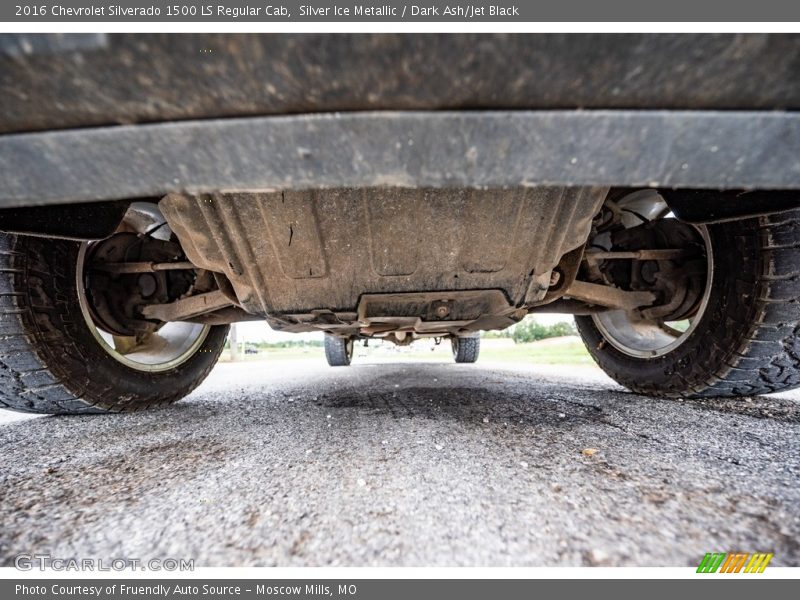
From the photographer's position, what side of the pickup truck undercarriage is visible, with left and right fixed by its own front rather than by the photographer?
front
